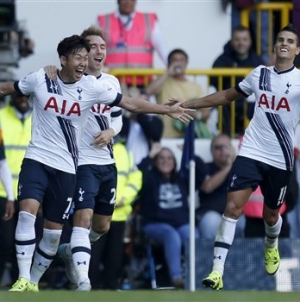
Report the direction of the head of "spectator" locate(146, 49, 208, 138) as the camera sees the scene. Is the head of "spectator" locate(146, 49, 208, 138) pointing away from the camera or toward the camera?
toward the camera

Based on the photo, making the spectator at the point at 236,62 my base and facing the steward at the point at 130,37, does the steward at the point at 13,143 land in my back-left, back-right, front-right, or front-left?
front-left

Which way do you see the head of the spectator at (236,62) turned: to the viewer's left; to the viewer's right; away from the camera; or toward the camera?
toward the camera

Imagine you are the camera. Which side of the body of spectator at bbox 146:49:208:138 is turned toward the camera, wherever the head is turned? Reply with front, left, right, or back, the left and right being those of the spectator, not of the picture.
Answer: front

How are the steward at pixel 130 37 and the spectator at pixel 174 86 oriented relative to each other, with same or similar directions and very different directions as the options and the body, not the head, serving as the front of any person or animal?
same or similar directions

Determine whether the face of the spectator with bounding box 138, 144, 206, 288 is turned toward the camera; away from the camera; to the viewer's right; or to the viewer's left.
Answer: toward the camera

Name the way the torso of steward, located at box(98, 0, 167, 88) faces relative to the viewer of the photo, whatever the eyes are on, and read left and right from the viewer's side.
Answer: facing the viewer

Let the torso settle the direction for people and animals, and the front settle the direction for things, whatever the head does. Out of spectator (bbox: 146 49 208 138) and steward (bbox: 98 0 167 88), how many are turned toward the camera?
2

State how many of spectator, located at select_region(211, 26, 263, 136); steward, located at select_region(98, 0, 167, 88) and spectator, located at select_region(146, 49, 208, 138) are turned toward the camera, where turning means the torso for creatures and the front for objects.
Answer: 3

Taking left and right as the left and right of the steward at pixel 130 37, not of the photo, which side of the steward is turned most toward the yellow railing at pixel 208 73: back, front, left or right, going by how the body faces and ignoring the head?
left
